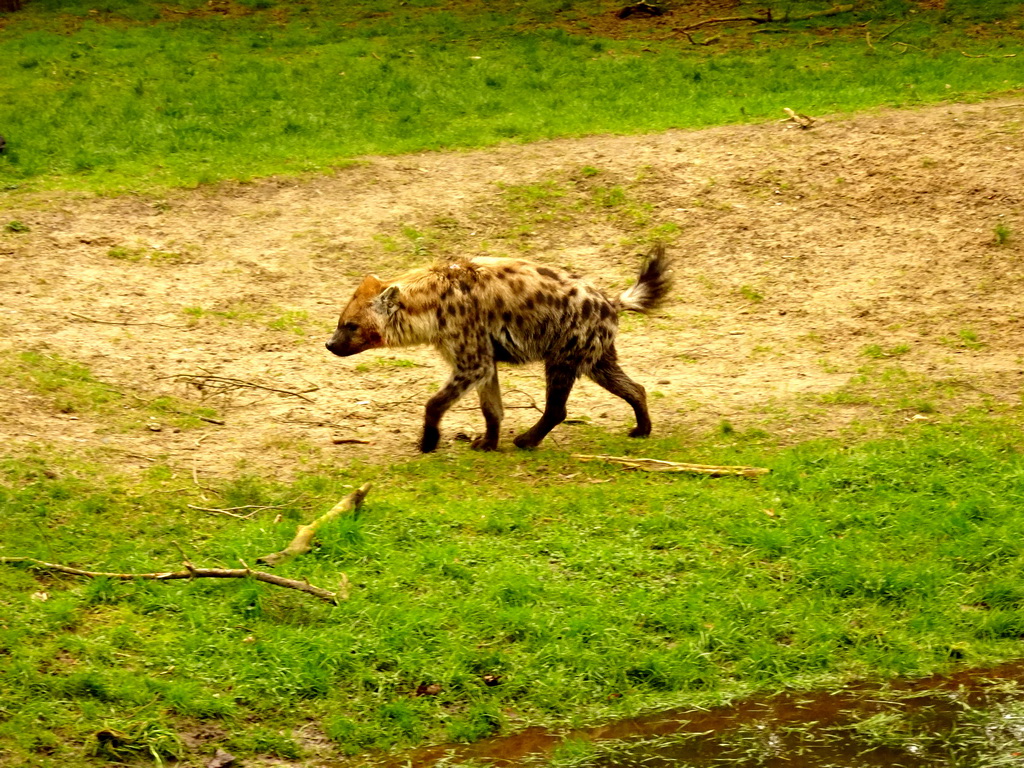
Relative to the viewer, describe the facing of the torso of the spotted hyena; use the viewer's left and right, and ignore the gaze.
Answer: facing to the left of the viewer

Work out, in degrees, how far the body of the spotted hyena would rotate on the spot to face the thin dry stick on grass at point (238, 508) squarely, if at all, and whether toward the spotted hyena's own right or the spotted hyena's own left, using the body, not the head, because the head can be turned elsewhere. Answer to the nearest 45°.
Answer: approximately 45° to the spotted hyena's own left

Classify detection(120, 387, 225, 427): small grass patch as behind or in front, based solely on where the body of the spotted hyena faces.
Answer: in front

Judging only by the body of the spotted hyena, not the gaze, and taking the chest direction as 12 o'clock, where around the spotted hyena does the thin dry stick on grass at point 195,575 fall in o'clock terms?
The thin dry stick on grass is roughly at 10 o'clock from the spotted hyena.

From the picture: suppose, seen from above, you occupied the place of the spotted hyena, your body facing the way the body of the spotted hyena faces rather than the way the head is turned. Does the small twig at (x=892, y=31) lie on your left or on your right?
on your right

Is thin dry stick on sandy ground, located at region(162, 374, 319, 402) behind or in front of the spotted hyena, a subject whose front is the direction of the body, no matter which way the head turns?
in front

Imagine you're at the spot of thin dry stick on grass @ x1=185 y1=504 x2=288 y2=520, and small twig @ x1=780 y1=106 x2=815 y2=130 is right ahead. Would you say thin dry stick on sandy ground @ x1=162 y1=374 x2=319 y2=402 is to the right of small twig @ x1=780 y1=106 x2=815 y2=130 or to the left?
left

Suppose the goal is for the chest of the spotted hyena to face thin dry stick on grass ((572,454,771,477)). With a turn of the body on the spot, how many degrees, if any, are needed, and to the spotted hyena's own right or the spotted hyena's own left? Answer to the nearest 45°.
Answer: approximately 135° to the spotted hyena's own left

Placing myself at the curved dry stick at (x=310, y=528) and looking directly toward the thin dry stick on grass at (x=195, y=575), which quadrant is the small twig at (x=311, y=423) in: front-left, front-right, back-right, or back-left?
back-right

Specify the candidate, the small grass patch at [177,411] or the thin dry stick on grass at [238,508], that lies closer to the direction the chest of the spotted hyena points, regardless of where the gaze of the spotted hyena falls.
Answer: the small grass patch

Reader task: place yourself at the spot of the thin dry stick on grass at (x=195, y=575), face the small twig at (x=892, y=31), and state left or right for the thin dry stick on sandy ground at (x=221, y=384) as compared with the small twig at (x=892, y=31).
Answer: left

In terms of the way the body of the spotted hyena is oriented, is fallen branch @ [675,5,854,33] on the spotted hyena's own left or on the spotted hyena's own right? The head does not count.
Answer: on the spotted hyena's own right

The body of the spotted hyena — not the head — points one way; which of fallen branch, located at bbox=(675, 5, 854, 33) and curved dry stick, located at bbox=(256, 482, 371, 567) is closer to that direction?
the curved dry stick

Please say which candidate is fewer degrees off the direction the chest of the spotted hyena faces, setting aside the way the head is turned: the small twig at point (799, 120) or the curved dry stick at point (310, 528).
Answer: the curved dry stick

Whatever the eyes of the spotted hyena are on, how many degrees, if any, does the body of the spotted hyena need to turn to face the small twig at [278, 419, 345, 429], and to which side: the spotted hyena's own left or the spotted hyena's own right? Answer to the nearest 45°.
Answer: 0° — it already faces it
